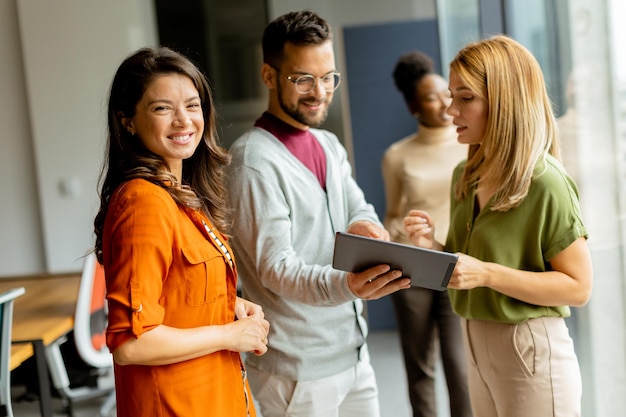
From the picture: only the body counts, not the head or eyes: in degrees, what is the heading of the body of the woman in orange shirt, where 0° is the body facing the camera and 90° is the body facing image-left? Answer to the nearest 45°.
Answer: approximately 315°

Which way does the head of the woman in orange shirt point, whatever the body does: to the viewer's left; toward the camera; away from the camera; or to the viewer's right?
toward the camera

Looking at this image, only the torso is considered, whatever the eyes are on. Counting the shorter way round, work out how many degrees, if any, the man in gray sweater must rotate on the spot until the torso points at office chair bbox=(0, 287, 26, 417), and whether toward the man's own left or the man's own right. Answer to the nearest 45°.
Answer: approximately 180°

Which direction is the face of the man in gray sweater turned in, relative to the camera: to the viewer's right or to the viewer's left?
to the viewer's right

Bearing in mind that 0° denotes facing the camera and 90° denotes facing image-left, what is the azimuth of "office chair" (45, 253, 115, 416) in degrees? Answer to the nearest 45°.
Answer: approximately 135°

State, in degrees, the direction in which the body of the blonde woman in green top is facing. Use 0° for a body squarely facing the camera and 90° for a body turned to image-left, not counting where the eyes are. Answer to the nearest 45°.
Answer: approximately 45°

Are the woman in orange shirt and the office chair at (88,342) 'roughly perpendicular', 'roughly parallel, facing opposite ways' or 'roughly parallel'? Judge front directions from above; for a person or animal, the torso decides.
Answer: roughly parallel, facing opposite ways

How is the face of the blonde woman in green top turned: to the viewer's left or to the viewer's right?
to the viewer's left

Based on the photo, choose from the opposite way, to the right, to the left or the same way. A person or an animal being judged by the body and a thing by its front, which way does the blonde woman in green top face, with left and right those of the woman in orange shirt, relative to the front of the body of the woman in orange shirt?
to the right

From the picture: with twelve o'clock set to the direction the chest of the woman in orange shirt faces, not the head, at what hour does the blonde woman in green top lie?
The blonde woman in green top is roughly at 10 o'clock from the woman in orange shirt.
